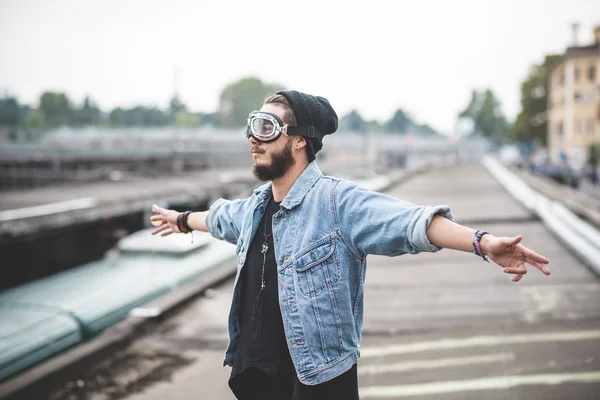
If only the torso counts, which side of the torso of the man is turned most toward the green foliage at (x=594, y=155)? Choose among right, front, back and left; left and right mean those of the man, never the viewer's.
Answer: back

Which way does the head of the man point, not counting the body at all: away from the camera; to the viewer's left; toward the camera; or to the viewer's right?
to the viewer's left

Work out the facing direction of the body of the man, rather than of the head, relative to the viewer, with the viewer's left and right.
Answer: facing the viewer and to the left of the viewer
